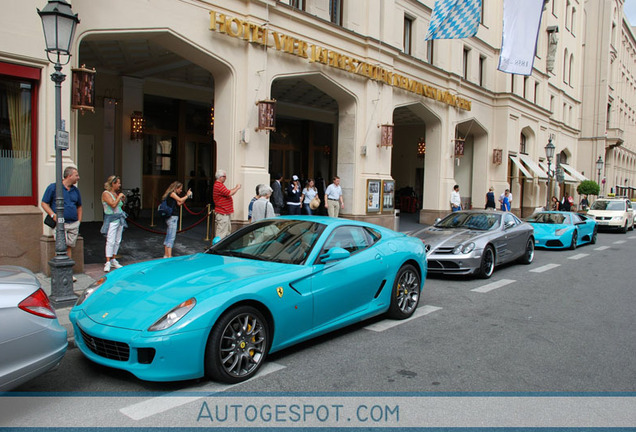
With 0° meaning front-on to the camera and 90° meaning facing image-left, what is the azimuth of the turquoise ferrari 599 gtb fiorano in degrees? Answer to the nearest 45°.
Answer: approximately 45°

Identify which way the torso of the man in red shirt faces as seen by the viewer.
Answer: to the viewer's right

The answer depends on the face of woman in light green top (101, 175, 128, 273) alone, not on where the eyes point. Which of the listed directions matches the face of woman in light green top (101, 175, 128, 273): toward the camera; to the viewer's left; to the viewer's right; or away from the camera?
to the viewer's right

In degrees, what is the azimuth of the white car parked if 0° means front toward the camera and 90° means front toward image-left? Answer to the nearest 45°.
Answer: approximately 45°

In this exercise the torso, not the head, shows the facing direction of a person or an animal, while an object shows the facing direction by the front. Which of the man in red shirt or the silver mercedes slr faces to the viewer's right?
the man in red shirt

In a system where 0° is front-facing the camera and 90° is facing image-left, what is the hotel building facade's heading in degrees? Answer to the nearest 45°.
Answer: approximately 315°
